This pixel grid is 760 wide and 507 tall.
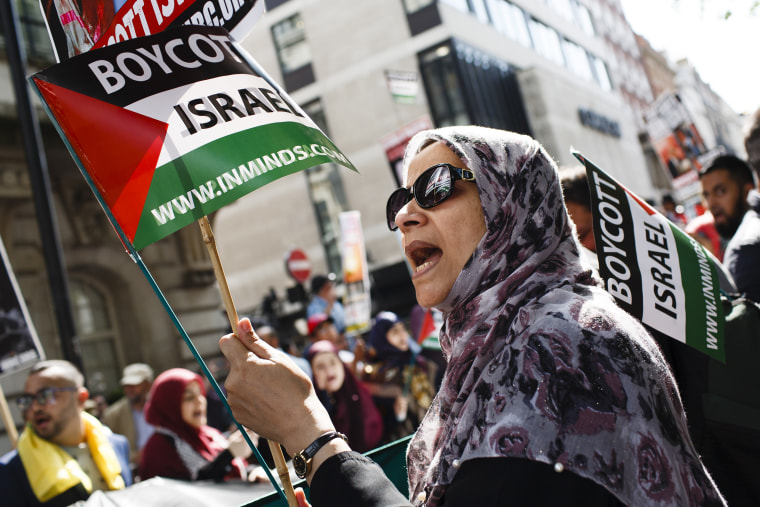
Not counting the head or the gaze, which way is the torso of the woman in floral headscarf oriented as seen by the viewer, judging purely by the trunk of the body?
to the viewer's left

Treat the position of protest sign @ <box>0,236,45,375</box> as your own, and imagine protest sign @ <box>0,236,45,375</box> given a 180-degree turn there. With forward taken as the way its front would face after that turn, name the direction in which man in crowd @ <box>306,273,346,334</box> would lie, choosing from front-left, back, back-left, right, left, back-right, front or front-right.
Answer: front-right

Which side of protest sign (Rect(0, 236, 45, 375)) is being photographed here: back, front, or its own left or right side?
front

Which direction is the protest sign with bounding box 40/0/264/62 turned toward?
toward the camera

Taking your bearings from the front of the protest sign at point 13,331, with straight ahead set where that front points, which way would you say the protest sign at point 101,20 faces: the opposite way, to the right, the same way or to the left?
the same way

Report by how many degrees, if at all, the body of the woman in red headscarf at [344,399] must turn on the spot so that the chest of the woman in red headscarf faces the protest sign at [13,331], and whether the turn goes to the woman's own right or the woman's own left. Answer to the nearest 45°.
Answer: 0° — they already face it

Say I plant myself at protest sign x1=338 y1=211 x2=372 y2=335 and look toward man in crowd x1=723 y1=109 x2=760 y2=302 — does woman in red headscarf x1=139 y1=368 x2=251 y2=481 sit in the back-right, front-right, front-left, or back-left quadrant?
front-right

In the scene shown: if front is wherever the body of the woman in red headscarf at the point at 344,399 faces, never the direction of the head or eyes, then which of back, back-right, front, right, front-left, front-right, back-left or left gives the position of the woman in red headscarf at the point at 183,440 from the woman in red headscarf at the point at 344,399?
front

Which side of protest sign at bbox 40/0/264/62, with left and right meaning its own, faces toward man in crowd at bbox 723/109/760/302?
left

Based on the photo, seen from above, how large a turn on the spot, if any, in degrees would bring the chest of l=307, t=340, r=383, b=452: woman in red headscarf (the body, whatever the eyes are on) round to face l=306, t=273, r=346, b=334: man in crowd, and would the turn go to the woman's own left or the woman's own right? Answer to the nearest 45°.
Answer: approximately 135° to the woman's own right

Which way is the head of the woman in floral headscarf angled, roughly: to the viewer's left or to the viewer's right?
to the viewer's left

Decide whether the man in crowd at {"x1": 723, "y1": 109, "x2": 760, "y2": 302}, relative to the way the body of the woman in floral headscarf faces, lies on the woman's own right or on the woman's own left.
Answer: on the woman's own right

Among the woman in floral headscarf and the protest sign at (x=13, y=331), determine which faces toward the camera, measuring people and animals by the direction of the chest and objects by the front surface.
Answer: the protest sign

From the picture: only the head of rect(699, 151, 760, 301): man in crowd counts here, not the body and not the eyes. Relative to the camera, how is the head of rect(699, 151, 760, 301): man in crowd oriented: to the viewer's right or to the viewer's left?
to the viewer's left

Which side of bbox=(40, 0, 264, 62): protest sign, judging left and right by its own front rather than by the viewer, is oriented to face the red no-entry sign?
back

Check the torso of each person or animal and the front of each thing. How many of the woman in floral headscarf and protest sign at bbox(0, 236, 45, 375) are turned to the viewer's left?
1

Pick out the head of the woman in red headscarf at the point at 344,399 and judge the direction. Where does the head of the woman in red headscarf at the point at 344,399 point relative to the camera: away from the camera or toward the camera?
toward the camera
